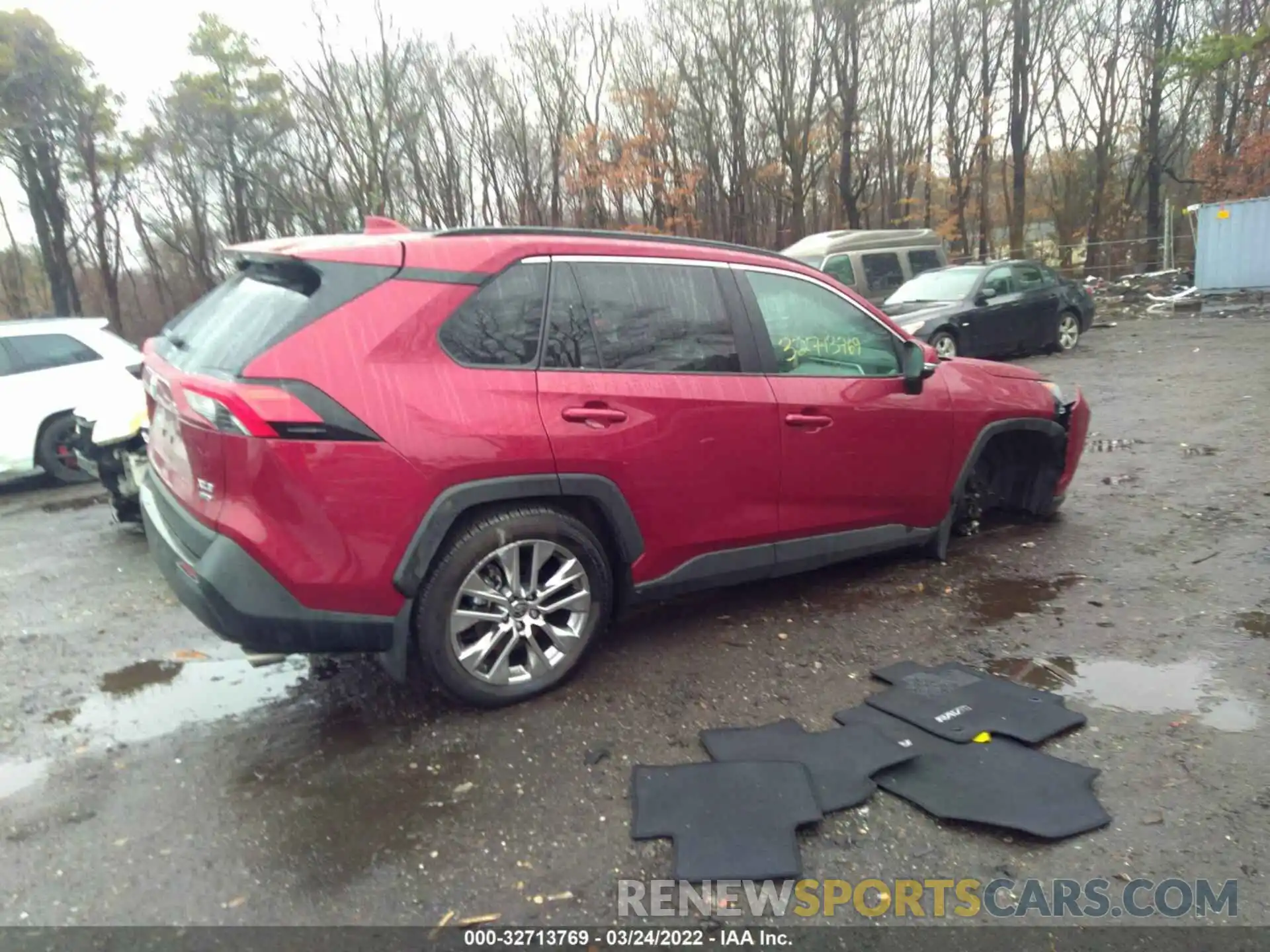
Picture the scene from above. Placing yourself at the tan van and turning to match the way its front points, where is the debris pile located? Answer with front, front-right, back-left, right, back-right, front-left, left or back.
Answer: back

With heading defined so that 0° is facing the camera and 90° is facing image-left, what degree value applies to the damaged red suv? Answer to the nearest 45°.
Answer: approximately 225°

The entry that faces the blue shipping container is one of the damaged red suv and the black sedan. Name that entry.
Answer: the damaged red suv

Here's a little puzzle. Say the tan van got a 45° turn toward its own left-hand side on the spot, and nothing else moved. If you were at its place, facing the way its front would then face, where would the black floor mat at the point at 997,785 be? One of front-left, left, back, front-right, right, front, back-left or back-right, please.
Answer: front

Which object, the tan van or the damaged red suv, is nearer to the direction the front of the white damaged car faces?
the damaged red suv

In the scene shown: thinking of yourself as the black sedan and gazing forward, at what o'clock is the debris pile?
The debris pile is roughly at 5 o'clock from the black sedan.

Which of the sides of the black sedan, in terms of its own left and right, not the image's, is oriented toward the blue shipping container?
back

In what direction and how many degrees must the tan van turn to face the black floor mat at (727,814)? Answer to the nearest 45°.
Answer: approximately 45° to its left

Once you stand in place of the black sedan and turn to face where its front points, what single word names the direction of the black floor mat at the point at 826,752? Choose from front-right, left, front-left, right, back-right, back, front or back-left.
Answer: front-left

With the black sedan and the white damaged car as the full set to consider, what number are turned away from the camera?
0
